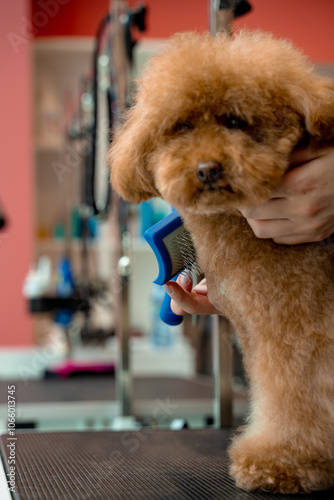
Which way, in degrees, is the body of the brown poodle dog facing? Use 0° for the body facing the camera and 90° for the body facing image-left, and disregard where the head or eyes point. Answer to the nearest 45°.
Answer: approximately 45°
